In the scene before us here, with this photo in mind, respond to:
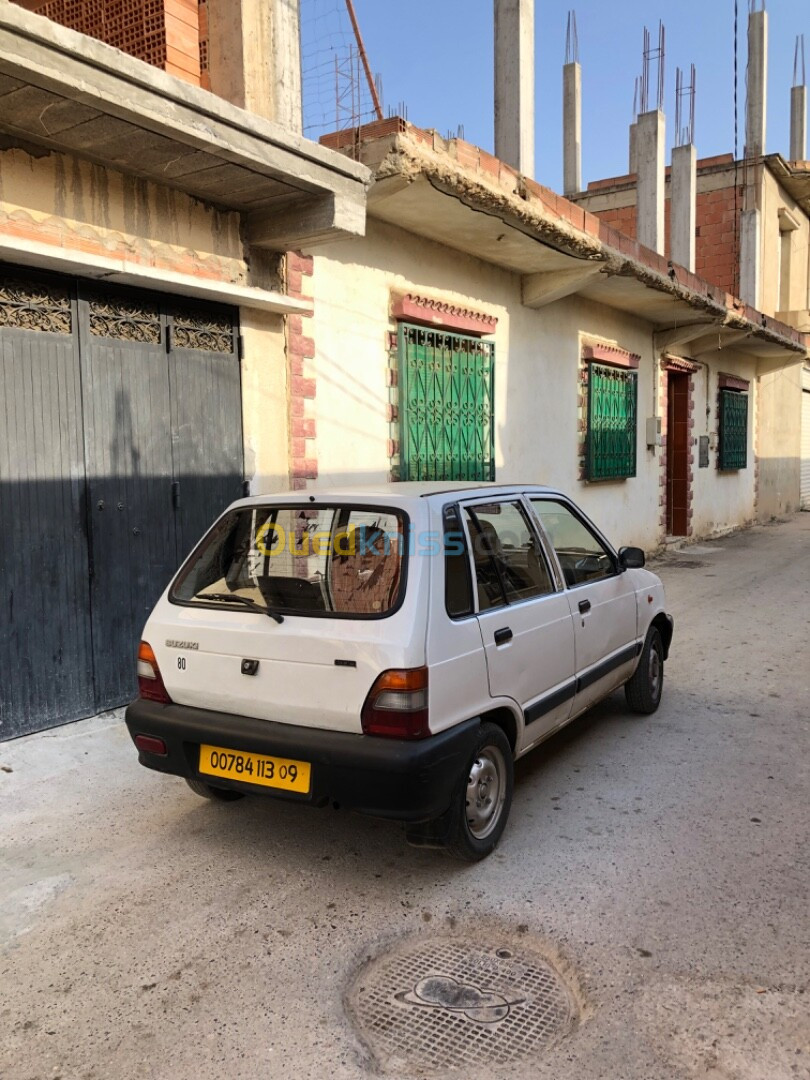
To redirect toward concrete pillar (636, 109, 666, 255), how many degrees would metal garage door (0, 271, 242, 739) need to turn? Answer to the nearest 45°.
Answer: approximately 90° to its left

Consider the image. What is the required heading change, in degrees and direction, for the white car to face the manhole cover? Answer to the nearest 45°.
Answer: approximately 135° to its right

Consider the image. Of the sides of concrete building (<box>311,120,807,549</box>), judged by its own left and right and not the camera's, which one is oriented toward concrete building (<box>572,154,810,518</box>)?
left

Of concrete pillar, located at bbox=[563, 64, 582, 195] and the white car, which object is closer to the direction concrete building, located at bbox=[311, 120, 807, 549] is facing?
the white car

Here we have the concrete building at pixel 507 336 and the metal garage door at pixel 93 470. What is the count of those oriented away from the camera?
0

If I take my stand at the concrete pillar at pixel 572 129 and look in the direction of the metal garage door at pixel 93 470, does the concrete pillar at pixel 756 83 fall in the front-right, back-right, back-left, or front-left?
back-left

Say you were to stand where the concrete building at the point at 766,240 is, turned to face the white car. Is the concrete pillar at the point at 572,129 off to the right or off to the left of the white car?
right

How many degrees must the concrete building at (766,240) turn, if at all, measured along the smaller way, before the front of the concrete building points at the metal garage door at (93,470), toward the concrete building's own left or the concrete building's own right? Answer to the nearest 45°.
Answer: approximately 45° to the concrete building's own right

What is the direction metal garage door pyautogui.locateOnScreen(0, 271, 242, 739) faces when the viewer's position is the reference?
facing the viewer and to the right of the viewer

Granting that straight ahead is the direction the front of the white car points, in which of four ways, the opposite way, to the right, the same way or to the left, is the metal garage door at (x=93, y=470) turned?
to the right

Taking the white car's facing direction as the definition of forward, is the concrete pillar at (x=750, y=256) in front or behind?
in front

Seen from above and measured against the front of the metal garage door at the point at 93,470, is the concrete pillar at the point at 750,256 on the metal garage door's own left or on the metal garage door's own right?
on the metal garage door's own left
